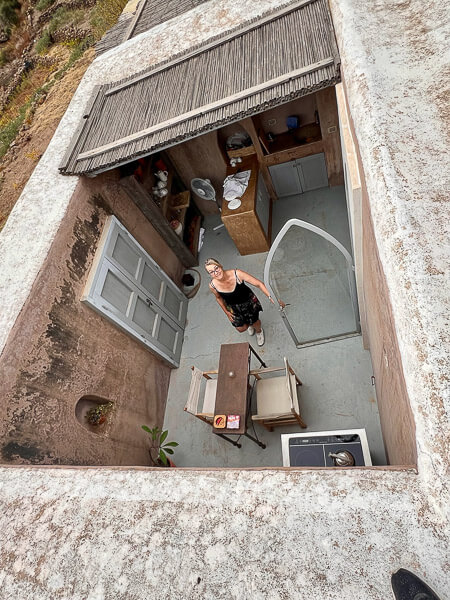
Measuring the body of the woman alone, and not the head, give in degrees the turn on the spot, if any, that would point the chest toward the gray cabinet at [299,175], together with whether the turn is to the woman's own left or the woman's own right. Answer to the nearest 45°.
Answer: approximately 135° to the woman's own left

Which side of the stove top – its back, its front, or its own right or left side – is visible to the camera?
back

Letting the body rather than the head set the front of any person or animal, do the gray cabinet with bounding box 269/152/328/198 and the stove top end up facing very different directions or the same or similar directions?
very different directions

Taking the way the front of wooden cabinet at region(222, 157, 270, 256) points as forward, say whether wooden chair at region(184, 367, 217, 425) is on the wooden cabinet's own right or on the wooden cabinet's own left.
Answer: on the wooden cabinet's own right

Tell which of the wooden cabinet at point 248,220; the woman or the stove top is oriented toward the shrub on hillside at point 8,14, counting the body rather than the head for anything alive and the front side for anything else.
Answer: the stove top

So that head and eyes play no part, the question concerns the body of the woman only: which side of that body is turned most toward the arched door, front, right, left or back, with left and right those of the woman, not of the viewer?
left

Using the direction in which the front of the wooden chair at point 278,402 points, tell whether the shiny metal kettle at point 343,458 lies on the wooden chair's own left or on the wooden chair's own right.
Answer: on the wooden chair's own left

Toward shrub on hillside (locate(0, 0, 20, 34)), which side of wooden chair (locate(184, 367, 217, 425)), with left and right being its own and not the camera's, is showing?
left

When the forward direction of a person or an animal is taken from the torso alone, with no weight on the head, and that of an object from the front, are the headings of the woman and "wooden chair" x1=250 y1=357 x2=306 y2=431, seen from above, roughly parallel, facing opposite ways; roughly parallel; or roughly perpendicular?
roughly perpendicular

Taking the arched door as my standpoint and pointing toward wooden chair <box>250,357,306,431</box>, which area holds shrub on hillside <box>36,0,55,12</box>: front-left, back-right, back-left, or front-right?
back-right

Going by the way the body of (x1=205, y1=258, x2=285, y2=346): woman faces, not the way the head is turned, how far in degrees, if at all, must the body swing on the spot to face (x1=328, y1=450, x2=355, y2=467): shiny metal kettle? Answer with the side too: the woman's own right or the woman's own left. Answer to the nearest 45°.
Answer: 0° — they already face it

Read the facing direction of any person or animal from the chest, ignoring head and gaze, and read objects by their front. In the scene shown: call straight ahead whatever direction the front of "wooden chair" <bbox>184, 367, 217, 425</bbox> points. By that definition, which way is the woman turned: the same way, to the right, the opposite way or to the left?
to the right

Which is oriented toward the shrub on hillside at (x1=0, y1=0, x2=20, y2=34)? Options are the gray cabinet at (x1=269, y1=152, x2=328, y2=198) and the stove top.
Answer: the stove top

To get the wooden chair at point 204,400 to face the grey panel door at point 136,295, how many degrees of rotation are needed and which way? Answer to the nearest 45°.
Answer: approximately 90° to its left
